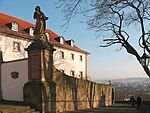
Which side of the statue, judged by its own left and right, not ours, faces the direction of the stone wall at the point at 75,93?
left

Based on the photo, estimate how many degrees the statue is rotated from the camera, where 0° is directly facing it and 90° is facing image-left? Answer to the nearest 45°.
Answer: approximately 315°
